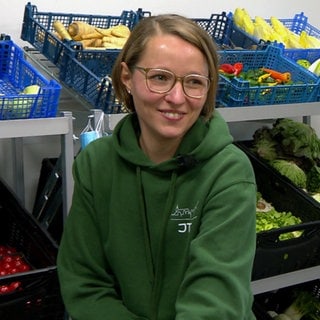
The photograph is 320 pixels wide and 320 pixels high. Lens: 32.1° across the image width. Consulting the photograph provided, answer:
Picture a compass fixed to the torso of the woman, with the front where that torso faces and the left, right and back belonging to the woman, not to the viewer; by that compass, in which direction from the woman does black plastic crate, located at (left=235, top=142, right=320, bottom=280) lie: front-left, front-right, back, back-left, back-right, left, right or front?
back-left

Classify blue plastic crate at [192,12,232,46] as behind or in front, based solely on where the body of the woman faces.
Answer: behind

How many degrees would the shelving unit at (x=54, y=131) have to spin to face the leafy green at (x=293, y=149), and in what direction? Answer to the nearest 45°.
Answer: approximately 135° to its left

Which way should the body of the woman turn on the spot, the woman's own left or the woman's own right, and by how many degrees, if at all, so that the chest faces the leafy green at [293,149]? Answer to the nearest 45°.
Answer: approximately 135° to the woman's own left

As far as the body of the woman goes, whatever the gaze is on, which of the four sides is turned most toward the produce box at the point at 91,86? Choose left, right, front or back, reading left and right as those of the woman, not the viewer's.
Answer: back

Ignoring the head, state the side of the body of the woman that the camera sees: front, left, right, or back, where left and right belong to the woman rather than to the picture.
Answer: front

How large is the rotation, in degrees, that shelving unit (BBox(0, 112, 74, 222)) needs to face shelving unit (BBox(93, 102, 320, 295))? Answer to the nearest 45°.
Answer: approximately 90° to its left

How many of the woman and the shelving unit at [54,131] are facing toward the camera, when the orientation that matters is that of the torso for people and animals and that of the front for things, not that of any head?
2

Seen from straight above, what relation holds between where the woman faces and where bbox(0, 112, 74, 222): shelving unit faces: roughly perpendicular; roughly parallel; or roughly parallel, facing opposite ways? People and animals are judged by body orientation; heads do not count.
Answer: roughly parallel

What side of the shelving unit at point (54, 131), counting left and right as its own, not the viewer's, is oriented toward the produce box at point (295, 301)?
left
